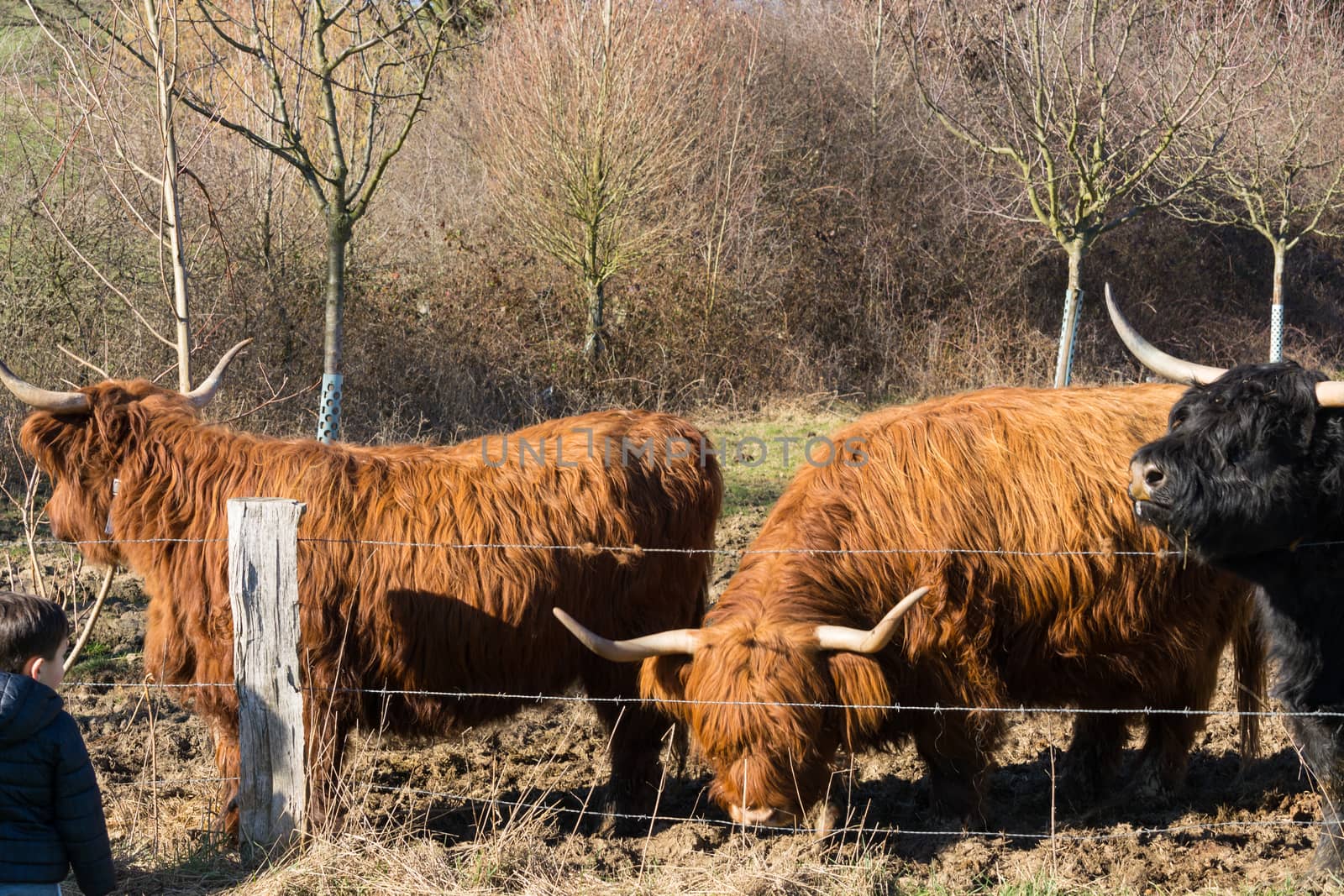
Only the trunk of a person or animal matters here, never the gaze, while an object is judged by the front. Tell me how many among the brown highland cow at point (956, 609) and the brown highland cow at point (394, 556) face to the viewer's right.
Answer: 0

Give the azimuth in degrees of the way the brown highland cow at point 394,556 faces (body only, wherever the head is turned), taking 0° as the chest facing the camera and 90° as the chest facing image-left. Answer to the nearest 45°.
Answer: approximately 90°

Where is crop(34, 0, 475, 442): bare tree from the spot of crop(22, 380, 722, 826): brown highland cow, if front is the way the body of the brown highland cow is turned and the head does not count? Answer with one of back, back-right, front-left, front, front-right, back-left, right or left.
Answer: right

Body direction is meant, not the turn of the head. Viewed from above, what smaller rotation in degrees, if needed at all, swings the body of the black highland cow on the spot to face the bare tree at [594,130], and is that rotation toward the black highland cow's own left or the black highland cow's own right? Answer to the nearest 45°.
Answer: approximately 90° to the black highland cow's own right

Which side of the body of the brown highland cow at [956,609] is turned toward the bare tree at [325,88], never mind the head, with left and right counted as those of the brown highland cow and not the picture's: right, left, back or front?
right

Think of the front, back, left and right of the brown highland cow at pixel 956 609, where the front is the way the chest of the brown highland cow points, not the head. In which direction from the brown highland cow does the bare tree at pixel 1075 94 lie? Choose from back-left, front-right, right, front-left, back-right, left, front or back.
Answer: back-right

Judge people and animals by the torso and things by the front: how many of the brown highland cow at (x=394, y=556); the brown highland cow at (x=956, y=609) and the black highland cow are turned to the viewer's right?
0

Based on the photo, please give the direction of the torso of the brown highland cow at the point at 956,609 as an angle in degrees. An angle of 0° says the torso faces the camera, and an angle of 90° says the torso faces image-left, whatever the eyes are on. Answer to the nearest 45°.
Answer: approximately 45°

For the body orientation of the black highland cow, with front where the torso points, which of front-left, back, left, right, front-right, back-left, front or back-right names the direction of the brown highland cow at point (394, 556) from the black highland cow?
front-right

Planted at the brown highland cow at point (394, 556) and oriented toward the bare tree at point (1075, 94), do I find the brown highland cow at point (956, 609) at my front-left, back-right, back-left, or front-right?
front-right

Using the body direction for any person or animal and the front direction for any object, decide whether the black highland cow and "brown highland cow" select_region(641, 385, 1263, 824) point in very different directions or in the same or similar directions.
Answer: same or similar directions
